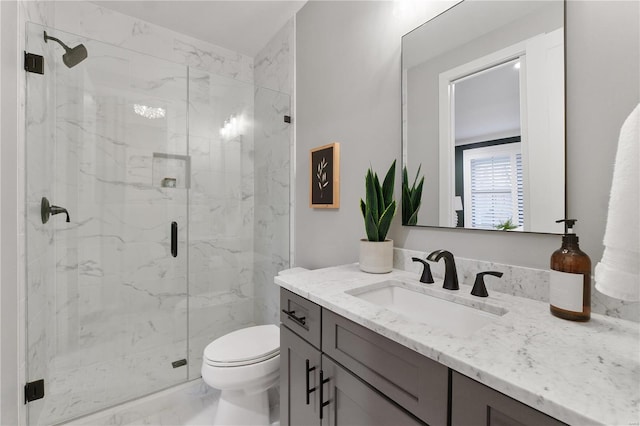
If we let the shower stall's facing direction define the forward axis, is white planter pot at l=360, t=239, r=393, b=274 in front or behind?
in front

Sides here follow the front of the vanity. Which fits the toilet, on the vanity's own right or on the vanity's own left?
on the vanity's own right

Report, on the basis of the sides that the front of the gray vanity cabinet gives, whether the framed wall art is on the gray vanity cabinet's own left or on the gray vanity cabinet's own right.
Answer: on the gray vanity cabinet's own right

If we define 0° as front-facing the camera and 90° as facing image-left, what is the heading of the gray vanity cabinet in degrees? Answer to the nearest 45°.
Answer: approximately 45°

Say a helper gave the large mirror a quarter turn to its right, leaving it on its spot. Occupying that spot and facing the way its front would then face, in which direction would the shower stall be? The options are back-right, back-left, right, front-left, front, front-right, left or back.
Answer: front-left

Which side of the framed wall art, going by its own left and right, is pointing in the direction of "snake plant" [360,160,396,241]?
left

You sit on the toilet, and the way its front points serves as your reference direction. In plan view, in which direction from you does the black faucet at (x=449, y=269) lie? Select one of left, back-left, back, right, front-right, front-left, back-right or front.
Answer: left

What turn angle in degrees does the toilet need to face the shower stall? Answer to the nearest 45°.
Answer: approximately 90° to its right

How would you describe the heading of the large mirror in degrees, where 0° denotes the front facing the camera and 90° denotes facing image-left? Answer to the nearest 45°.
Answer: approximately 45°

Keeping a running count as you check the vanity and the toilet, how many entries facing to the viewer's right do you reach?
0

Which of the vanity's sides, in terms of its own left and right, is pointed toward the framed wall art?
right

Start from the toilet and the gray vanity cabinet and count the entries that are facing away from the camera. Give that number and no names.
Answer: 0

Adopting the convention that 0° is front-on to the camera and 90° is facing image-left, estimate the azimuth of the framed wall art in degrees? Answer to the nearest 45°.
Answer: approximately 45°
